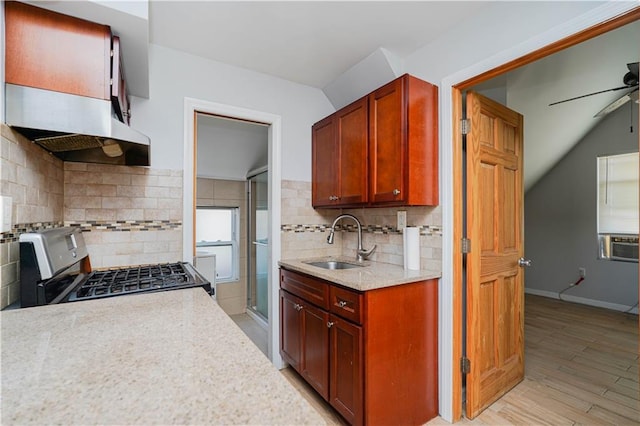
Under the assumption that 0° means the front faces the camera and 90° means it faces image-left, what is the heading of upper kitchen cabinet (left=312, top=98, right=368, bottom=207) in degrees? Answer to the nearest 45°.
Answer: approximately 45°

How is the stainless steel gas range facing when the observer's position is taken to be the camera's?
facing to the right of the viewer

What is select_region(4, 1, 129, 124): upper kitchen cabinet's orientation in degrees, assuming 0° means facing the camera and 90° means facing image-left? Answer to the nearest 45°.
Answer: approximately 270°

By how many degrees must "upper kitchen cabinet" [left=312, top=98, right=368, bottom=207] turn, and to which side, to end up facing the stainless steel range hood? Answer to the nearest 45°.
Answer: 0° — it already faces it

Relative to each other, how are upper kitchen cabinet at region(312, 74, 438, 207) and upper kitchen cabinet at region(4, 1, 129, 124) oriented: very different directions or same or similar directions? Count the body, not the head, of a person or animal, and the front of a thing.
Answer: very different directions

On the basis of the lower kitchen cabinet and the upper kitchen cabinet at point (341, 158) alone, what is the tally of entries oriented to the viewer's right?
0

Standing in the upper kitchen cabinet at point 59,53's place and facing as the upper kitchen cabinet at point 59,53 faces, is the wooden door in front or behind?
in front

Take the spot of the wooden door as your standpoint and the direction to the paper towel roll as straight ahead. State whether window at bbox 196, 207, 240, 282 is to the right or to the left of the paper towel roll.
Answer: right

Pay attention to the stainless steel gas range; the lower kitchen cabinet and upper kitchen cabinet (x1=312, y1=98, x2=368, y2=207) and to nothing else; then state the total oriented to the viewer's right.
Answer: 1

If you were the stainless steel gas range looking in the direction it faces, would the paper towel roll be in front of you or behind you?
in front

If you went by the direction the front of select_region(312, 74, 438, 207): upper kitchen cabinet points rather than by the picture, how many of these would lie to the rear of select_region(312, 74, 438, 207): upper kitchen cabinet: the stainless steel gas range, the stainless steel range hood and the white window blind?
1
